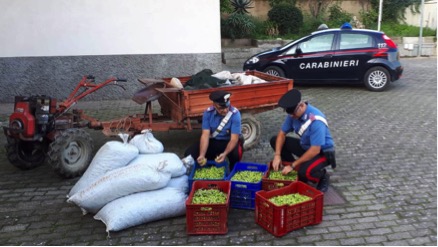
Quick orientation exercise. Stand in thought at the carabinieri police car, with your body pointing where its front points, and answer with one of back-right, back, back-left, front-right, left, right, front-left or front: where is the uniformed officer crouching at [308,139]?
left

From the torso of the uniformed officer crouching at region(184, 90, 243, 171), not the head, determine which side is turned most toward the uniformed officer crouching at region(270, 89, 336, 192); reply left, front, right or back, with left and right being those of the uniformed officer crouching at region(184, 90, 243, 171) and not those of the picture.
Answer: left

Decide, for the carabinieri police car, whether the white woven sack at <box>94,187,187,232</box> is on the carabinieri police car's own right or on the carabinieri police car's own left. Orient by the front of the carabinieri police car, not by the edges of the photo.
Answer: on the carabinieri police car's own left

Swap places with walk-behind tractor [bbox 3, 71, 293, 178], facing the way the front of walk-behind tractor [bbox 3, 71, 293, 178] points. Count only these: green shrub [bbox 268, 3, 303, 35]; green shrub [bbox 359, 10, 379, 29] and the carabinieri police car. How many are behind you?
3

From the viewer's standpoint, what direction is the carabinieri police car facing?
to the viewer's left

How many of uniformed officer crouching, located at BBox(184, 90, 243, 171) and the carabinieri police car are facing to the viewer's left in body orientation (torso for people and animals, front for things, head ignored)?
1

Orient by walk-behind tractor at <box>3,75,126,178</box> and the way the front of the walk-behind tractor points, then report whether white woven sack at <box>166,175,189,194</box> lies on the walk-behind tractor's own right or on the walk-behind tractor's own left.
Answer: on the walk-behind tractor's own left

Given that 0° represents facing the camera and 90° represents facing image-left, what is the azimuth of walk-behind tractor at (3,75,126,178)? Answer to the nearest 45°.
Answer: approximately 45°

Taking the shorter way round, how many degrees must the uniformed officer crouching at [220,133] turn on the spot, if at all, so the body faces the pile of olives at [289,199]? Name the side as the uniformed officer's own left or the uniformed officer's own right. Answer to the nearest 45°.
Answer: approximately 45° to the uniformed officer's own left

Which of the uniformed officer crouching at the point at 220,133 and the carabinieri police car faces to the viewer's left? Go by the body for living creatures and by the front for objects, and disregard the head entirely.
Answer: the carabinieri police car

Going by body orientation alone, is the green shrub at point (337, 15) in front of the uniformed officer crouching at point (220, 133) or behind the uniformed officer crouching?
behind

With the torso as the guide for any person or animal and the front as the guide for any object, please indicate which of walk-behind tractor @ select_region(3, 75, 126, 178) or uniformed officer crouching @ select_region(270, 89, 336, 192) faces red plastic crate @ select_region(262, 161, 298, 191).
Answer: the uniformed officer crouching
